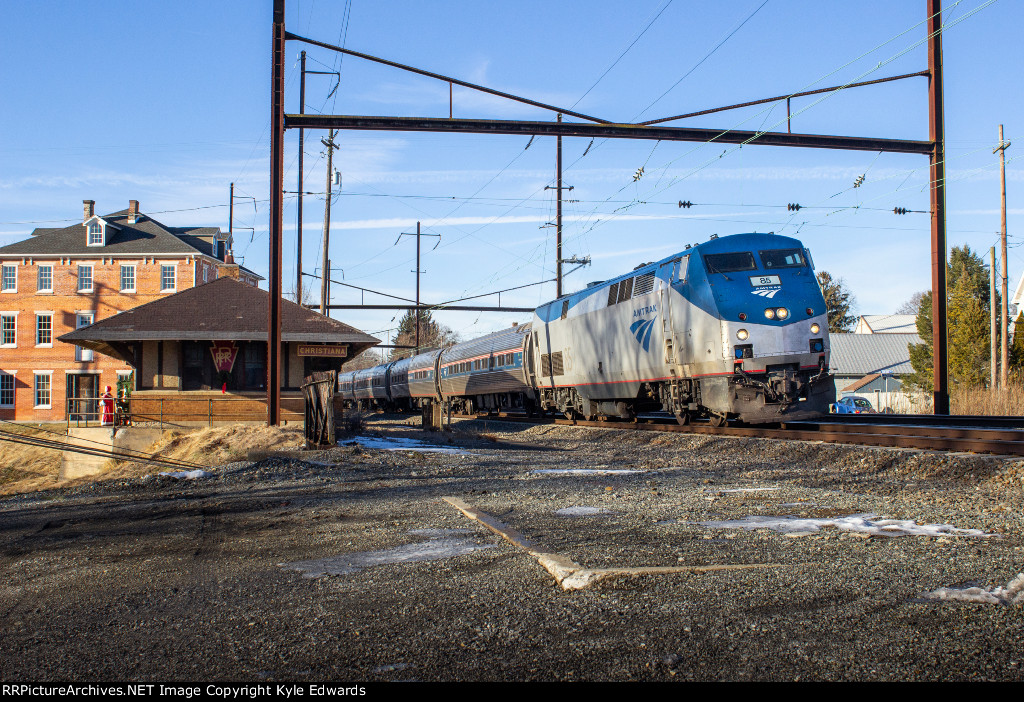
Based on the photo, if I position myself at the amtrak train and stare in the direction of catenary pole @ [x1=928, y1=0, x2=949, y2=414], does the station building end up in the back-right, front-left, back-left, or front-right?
back-left

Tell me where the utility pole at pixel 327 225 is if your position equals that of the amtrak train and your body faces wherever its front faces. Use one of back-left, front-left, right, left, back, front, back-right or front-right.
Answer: back

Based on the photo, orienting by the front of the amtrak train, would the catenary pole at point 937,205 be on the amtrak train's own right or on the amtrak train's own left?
on the amtrak train's own left

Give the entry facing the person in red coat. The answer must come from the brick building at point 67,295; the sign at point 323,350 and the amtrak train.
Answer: the brick building

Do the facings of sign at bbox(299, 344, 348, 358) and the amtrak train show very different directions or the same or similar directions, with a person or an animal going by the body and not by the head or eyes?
same or similar directions

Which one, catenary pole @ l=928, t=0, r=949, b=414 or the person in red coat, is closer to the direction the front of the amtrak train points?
the catenary pole

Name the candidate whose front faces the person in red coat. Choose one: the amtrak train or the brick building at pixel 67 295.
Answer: the brick building

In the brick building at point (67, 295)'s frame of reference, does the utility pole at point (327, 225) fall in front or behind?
in front

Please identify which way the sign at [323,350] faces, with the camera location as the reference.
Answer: facing the viewer

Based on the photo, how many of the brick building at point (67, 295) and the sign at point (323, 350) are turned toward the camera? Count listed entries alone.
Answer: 2

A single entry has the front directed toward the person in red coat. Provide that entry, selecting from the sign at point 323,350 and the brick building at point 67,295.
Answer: the brick building

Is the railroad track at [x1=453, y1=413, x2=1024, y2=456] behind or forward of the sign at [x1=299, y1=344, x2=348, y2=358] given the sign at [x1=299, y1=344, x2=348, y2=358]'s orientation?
forward

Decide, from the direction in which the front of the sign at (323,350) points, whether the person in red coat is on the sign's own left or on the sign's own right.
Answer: on the sign's own right

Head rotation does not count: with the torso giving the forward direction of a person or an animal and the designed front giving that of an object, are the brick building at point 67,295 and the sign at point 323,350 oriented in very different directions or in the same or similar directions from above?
same or similar directions

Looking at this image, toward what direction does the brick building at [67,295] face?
toward the camera
